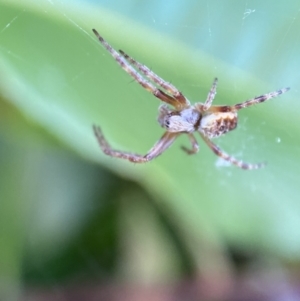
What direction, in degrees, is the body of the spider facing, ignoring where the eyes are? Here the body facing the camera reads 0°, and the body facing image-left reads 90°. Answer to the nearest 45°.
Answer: approximately 90°
